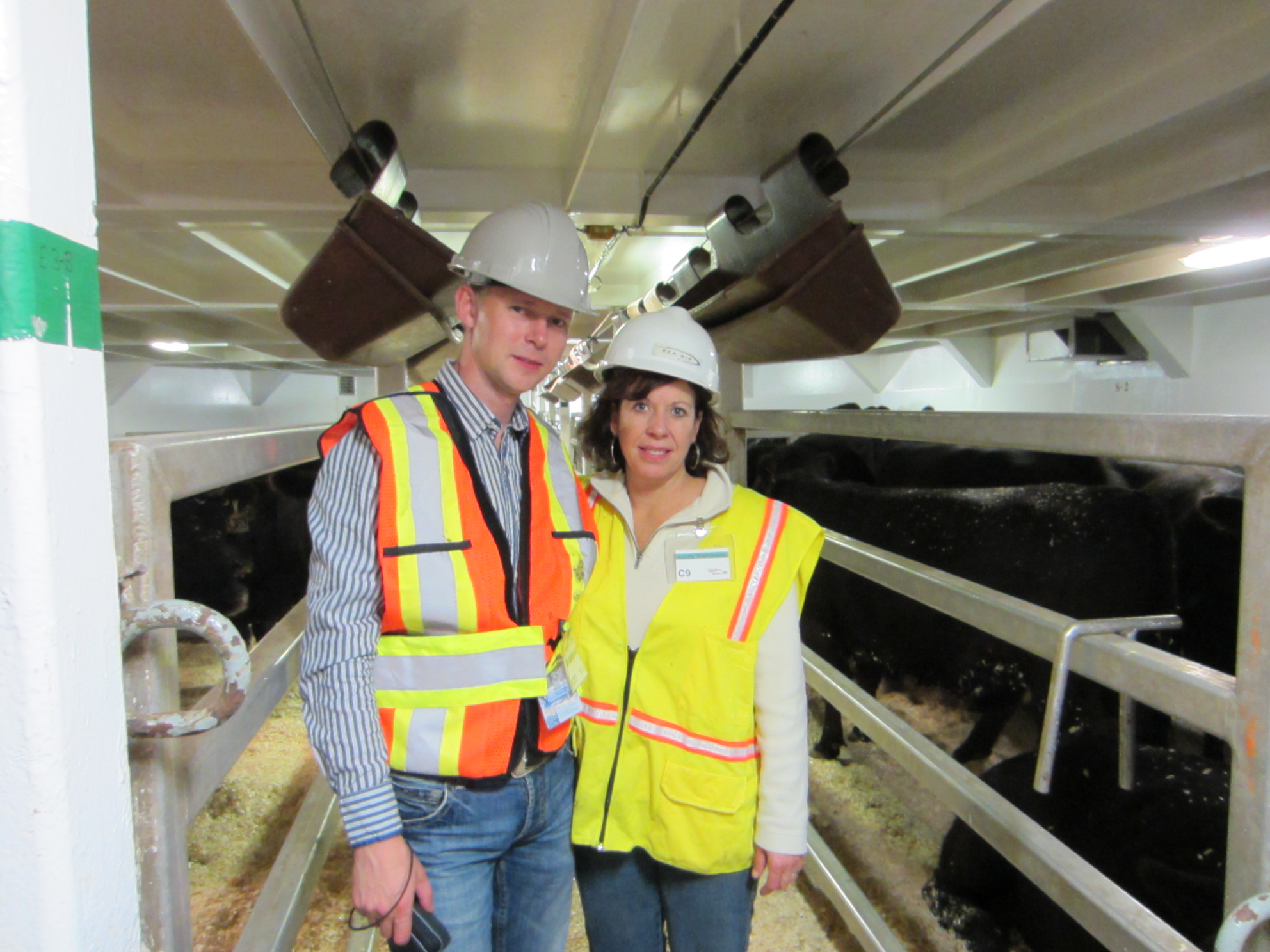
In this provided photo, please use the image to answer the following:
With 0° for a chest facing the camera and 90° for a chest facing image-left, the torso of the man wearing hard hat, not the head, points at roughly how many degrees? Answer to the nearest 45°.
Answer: approximately 315°

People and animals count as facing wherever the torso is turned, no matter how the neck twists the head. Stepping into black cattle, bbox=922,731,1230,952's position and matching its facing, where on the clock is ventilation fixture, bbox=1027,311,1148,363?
The ventilation fixture is roughly at 3 o'clock from the black cattle.

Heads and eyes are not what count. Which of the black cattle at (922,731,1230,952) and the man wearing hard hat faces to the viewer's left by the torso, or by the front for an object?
the black cattle

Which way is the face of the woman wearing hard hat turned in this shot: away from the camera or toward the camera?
toward the camera

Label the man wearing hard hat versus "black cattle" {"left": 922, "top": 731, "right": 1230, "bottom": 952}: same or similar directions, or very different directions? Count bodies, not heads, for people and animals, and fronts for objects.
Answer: very different directions

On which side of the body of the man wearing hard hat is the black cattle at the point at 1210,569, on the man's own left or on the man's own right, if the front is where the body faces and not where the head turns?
on the man's own left
